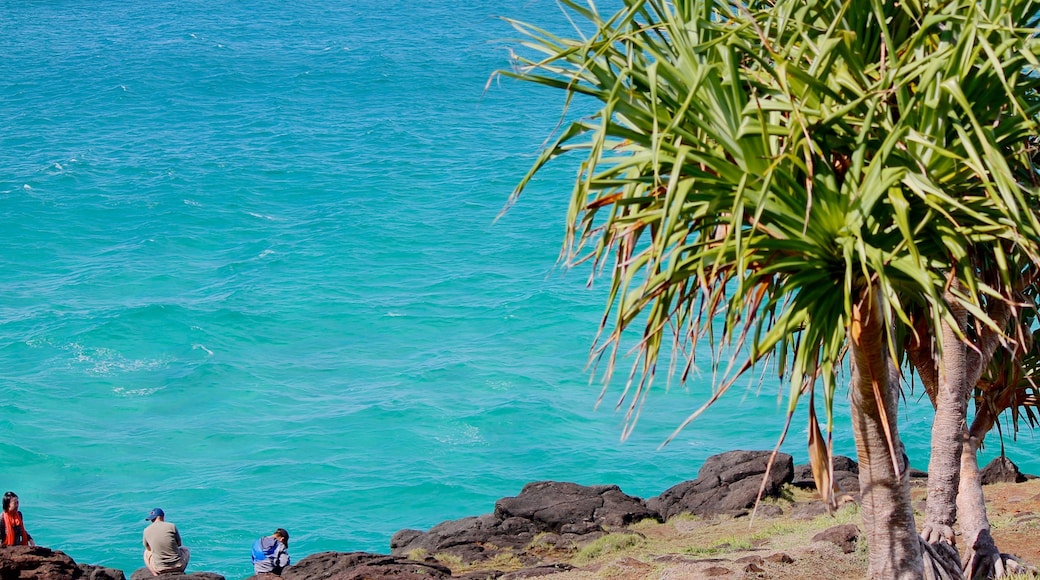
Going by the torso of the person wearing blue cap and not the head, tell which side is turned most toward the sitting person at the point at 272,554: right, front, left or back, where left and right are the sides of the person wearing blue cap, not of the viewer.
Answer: right

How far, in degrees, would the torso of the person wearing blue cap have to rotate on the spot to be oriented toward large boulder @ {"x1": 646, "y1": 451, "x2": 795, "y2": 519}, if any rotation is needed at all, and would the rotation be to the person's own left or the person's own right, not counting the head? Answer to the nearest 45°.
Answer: approximately 90° to the person's own right

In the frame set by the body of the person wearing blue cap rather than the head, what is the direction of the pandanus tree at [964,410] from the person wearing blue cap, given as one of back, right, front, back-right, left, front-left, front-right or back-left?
back-right

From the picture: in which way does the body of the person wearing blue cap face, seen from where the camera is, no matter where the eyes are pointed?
away from the camera

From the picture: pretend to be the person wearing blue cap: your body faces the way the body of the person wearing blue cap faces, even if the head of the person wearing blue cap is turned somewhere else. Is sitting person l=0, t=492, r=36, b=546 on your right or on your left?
on your left

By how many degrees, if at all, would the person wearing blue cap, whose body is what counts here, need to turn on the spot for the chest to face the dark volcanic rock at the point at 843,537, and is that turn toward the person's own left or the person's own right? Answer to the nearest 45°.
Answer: approximately 135° to the person's own right

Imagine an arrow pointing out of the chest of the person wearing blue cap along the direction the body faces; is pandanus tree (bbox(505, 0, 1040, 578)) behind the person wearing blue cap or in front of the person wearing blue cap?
behind

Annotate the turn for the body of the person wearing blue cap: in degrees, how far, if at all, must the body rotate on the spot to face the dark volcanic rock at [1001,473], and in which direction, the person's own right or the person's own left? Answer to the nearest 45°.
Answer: approximately 90° to the person's own right

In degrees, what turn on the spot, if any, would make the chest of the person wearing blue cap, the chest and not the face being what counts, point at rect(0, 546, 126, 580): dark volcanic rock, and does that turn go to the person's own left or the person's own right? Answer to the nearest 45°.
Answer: approximately 90° to the person's own left
